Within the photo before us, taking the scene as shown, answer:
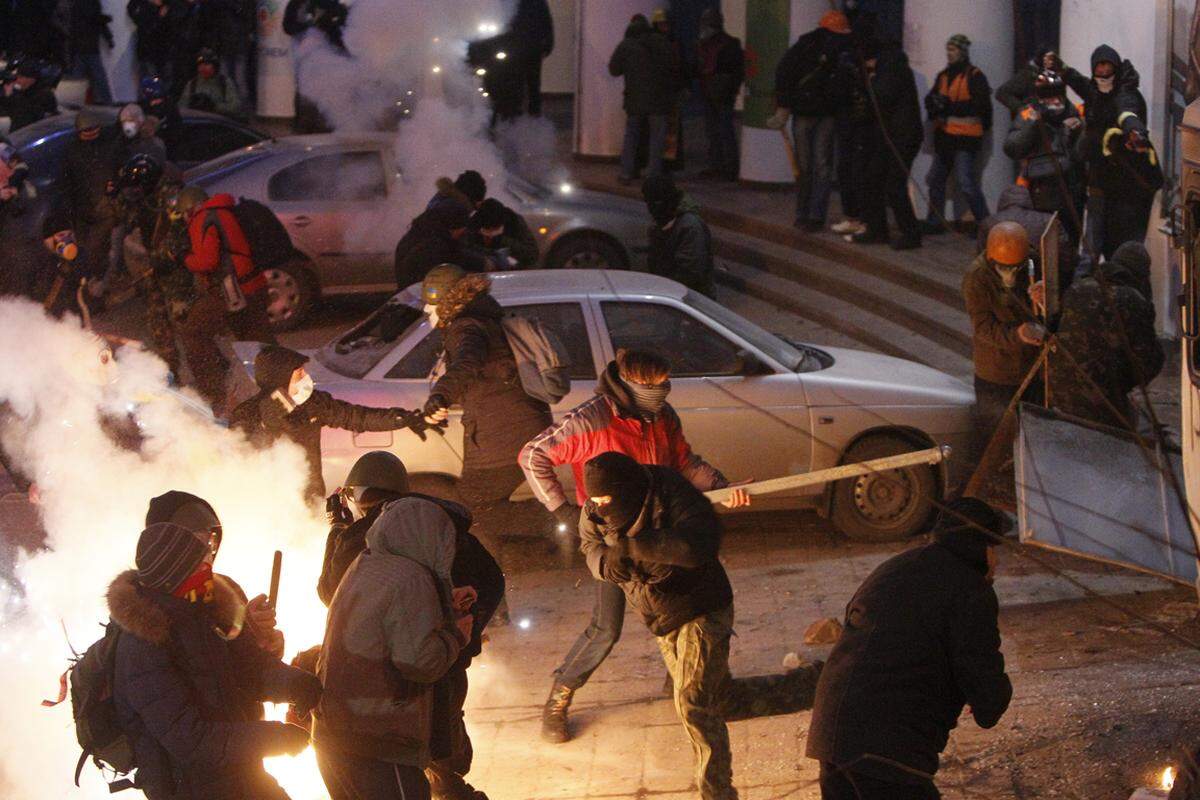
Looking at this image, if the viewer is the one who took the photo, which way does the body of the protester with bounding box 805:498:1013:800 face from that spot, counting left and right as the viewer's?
facing away from the viewer and to the right of the viewer

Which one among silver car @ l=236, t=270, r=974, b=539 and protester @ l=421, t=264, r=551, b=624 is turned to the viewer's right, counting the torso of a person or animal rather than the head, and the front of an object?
the silver car

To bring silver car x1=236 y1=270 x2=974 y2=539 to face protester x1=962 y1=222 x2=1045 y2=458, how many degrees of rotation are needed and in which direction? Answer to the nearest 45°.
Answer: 0° — it already faces them

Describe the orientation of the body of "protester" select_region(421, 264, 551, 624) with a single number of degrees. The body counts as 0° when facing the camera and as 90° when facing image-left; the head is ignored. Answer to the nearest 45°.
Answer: approximately 90°

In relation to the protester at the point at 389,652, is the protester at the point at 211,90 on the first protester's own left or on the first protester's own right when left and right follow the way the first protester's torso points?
on the first protester's own left

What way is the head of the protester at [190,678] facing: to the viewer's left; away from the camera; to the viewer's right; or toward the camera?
to the viewer's right
